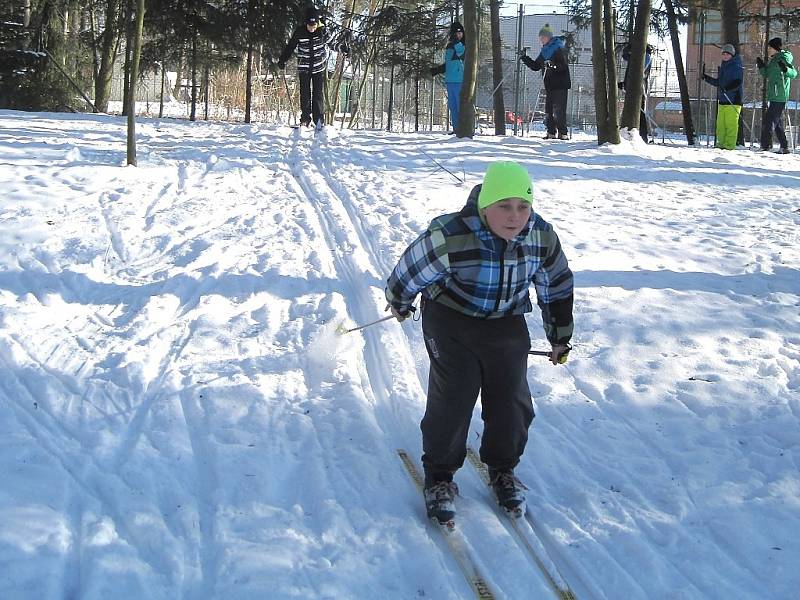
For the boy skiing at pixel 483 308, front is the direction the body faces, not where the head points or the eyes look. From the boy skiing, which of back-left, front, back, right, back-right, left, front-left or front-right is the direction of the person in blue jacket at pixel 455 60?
back-left

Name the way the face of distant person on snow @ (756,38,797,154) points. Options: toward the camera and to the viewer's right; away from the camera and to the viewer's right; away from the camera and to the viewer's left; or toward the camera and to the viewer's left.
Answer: toward the camera and to the viewer's left

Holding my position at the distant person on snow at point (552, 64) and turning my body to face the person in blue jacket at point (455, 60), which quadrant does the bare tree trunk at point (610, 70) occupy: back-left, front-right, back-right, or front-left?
back-left

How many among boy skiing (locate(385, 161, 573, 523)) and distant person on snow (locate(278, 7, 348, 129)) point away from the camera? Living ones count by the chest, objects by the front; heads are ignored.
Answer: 0

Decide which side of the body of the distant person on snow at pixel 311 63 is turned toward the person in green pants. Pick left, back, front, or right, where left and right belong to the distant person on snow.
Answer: left

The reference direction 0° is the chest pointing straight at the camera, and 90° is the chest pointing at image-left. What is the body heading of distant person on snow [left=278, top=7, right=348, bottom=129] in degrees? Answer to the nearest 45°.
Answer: approximately 0°

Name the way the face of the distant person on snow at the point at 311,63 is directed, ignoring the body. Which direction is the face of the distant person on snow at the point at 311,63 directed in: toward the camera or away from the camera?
toward the camera

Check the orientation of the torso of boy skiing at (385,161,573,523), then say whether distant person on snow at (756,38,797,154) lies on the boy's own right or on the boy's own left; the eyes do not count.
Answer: on the boy's own left

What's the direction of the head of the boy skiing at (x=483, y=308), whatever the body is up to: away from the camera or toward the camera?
toward the camera

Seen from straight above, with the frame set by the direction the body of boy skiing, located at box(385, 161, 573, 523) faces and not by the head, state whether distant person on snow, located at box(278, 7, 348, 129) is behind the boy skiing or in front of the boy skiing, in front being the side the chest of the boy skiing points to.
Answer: behind

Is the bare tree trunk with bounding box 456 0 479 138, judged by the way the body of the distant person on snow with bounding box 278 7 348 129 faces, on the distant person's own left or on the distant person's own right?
on the distant person's own left

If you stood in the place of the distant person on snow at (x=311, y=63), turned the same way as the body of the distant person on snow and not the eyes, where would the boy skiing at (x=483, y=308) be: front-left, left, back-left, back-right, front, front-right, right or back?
front
